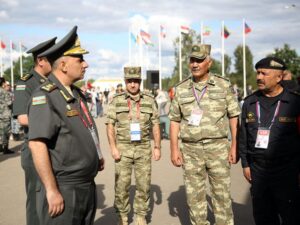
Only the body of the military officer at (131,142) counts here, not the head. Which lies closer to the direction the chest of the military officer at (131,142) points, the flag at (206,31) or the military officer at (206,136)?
the military officer

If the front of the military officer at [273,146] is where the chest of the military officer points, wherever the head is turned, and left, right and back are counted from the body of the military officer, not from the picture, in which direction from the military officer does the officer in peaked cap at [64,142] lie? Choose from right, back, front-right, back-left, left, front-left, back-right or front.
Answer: front

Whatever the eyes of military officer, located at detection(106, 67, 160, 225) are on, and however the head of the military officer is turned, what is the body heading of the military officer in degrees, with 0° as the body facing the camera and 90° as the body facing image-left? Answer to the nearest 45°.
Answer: approximately 0°

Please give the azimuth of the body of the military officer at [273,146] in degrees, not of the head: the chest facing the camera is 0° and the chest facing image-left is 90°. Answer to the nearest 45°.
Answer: approximately 45°

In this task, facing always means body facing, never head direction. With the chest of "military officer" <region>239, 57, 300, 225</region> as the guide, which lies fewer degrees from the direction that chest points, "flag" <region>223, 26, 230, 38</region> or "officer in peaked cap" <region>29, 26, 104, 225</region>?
the officer in peaked cap

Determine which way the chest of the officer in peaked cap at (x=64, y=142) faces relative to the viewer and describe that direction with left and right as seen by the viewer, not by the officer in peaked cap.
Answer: facing to the right of the viewer

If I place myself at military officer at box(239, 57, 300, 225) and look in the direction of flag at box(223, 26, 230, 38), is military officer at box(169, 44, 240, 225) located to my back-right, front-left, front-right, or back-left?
front-left

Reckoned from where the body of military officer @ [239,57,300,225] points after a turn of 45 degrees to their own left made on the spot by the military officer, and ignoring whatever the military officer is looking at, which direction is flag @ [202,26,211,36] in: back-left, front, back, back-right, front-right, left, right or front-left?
back

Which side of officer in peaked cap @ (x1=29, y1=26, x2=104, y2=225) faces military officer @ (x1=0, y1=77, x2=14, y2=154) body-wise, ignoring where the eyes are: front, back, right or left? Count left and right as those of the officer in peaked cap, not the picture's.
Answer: left

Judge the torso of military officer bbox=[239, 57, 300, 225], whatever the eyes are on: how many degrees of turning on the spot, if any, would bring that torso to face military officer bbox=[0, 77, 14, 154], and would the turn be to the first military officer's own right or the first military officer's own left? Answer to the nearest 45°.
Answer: approximately 90° to the first military officer's own right

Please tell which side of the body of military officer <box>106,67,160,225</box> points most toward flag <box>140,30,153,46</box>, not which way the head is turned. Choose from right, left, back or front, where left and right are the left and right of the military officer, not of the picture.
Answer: back
